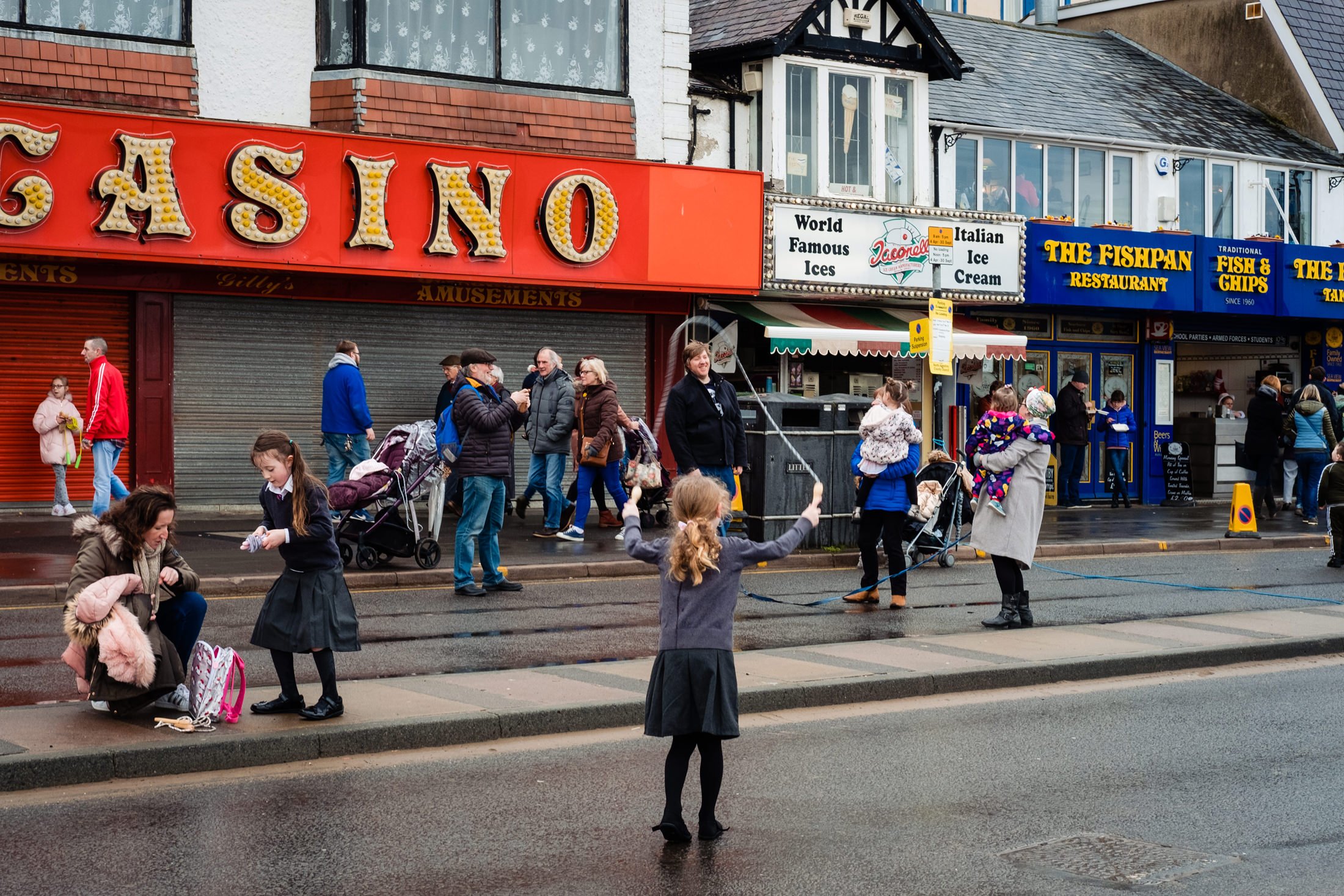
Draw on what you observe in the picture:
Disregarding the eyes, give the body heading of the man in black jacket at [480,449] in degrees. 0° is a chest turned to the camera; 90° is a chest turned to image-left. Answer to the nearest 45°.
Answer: approximately 270°

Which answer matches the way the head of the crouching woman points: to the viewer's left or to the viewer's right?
to the viewer's right

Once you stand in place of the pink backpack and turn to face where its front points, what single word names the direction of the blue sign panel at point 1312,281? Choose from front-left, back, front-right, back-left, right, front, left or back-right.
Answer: back

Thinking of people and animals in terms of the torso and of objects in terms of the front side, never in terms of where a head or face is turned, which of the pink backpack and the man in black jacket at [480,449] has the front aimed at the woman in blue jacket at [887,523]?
the man in black jacket

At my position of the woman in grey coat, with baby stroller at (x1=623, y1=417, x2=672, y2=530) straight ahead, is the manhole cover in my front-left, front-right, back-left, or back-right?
back-left

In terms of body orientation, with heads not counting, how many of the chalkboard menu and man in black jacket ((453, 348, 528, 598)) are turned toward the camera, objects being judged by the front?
1

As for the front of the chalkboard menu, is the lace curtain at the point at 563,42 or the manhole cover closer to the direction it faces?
the manhole cover

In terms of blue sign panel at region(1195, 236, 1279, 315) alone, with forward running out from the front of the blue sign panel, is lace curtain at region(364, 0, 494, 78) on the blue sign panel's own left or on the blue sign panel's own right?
on the blue sign panel's own right

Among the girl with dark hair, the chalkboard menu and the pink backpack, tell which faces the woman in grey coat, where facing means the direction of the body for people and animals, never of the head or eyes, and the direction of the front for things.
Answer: the chalkboard menu

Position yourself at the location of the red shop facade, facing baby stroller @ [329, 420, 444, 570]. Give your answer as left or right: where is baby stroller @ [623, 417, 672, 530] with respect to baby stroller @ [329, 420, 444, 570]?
left

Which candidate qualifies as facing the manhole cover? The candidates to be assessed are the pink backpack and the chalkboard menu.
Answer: the chalkboard menu

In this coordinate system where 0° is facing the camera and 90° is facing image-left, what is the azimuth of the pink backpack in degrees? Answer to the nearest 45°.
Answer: approximately 45°

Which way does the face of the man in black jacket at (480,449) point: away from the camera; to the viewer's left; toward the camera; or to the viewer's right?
to the viewer's right

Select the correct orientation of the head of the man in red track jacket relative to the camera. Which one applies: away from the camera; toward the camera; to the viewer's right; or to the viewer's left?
to the viewer's left

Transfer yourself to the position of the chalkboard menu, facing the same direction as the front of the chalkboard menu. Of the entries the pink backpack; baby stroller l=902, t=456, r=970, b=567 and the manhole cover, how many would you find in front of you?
3
